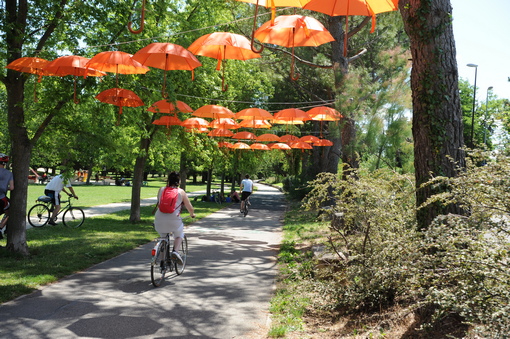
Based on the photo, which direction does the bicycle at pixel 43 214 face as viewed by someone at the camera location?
facing to the right of the viewer

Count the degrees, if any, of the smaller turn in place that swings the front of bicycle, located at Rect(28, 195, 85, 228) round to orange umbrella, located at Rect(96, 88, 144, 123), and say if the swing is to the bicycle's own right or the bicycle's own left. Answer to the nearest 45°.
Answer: approximately 90° to the bicycle's own right

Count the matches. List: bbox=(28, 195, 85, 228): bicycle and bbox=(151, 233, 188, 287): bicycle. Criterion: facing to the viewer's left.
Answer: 0

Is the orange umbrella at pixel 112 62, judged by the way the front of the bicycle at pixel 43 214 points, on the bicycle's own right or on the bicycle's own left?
on the bicycle's own right

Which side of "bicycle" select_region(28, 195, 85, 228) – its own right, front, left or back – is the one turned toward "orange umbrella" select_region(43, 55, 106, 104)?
right

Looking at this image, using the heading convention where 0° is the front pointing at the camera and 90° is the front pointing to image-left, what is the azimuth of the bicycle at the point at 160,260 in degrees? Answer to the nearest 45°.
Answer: approximately 225°

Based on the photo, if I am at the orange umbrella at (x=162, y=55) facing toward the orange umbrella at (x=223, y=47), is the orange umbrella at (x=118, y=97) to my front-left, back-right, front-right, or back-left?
back-left
